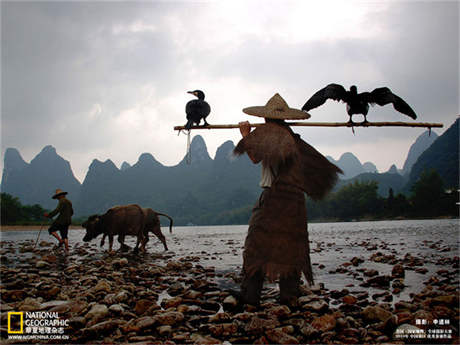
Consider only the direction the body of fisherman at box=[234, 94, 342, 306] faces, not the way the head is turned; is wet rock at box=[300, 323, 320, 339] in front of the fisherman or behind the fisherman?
behind

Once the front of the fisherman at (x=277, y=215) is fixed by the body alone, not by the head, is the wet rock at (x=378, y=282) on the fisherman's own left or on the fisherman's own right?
on the fisherman's own right

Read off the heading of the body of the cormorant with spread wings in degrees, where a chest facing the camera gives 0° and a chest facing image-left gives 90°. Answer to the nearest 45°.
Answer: approximately 0°

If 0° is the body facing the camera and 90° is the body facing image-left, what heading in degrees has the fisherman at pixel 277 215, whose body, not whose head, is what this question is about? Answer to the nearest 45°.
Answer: approximately 135°

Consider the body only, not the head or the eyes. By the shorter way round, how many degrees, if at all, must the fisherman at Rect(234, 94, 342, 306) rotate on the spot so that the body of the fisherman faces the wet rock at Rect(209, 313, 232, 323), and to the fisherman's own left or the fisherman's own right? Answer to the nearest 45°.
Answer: approximately 90° to the fisherman's own left

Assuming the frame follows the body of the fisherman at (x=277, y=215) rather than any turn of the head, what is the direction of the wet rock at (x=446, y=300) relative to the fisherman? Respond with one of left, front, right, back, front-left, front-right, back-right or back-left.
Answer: back-right

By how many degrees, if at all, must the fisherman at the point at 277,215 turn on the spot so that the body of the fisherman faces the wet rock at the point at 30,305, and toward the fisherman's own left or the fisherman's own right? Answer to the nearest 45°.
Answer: approximately 45° to the fisherman's own left

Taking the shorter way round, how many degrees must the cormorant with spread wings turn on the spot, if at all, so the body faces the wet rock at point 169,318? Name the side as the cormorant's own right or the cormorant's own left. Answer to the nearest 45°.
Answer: approximately 45° to the cormorant's own right

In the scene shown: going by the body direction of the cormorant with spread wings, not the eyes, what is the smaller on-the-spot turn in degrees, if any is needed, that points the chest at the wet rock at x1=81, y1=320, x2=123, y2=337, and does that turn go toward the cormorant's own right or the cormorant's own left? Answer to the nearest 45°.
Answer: approximately 45° to the cormorant's own right

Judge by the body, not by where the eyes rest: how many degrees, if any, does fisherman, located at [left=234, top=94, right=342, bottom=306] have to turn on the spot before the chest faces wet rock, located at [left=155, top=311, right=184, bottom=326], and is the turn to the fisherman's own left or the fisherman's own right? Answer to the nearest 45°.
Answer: approximately 90° to the fisherman's own left

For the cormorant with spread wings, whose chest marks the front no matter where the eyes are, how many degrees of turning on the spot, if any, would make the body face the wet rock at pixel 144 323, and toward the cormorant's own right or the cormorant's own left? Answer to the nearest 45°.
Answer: approximately 45° to the cormorant's own right
